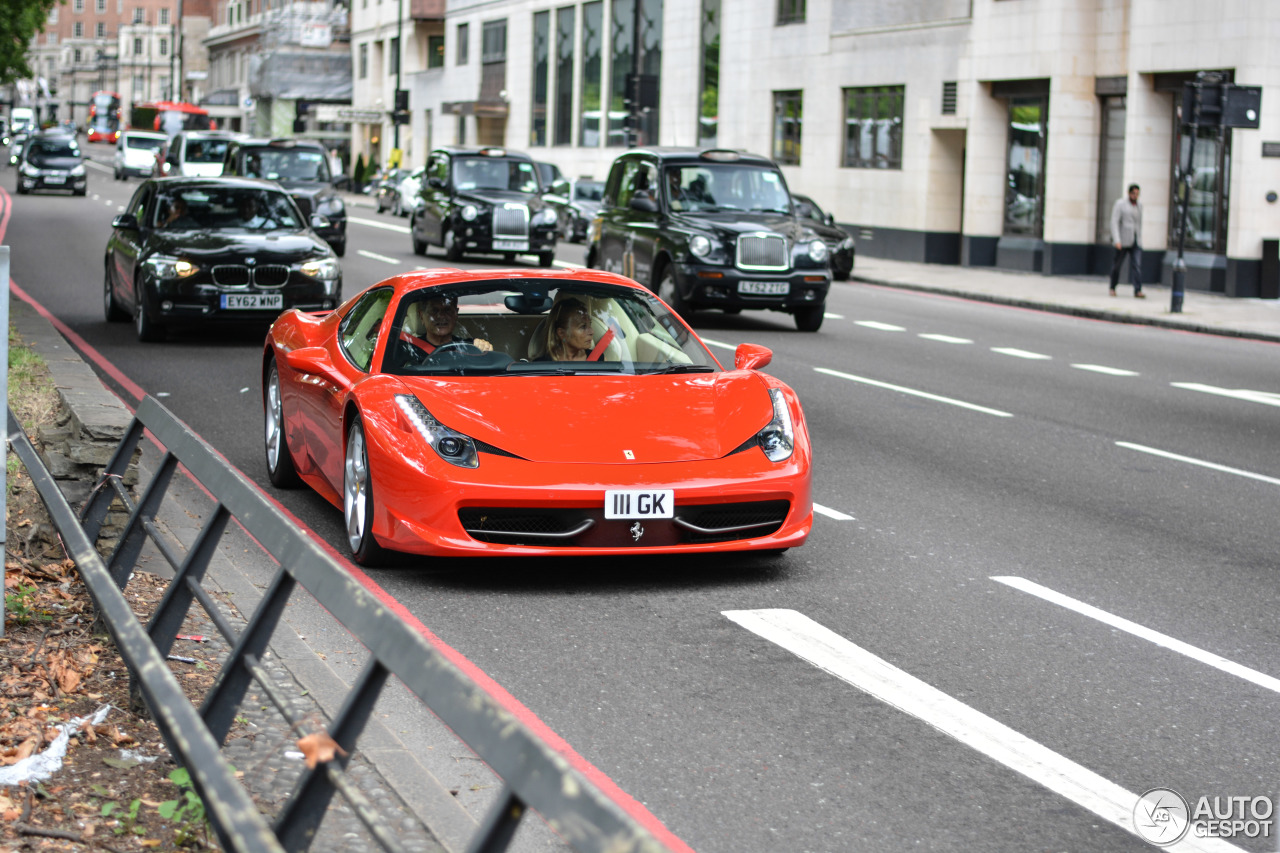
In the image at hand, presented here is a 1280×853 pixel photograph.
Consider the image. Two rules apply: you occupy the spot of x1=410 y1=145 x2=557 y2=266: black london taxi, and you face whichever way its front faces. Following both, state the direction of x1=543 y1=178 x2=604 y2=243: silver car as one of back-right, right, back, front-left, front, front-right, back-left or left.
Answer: back-left

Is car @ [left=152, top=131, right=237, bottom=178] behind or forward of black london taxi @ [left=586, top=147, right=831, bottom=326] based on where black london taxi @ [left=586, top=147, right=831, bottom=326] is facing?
behind

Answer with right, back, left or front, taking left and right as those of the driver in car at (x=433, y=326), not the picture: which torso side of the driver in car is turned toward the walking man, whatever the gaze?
back

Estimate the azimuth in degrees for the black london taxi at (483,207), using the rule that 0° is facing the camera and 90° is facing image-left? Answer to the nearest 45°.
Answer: approximately 315°

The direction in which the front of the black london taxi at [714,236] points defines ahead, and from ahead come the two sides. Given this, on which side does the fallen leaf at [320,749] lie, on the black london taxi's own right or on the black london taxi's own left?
on the black london taxi's own right

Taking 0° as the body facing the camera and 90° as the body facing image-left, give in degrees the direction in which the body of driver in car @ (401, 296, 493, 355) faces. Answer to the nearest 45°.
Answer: approximately 315°

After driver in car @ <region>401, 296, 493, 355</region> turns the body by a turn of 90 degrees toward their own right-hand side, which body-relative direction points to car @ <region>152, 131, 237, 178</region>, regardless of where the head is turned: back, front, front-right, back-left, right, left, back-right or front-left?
back-right

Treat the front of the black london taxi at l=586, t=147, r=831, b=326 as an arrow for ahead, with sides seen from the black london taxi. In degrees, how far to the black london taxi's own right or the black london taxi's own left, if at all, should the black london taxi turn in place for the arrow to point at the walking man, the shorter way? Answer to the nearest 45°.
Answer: approximately 90° to the black london taxi's own left
